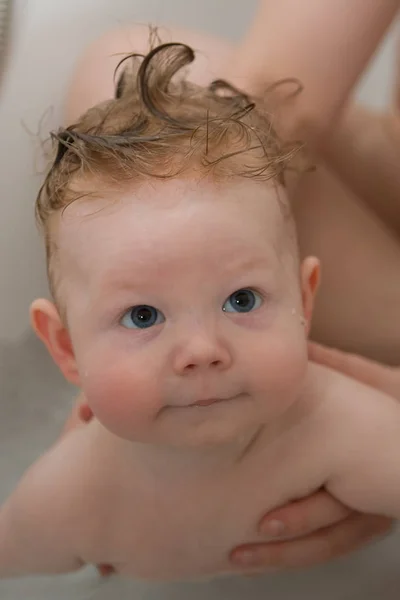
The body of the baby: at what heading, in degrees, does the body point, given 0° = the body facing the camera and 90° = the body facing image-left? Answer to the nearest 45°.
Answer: approximately 0°
